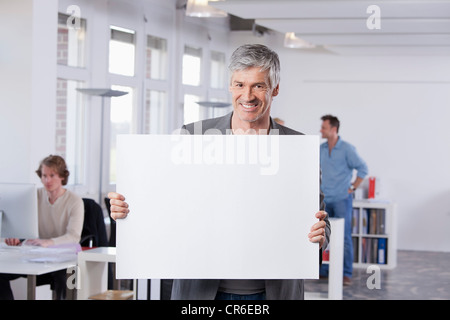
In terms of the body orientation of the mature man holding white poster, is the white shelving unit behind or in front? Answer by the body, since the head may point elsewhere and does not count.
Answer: behind

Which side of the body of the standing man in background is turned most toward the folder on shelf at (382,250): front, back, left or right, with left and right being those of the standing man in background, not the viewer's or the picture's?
back

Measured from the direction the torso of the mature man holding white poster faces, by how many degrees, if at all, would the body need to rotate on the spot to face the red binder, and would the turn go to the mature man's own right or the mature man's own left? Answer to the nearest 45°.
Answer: approximately 180°

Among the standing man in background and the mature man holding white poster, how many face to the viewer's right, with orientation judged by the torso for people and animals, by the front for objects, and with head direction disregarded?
0

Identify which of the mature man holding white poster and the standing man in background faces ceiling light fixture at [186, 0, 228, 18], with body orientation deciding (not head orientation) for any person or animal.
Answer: the standing man in background

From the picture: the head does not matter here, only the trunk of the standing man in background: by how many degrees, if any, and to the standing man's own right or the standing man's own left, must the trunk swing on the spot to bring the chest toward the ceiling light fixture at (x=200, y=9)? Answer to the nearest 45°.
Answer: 0° — they already face it

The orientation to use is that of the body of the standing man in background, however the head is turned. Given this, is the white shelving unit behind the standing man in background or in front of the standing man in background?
behind

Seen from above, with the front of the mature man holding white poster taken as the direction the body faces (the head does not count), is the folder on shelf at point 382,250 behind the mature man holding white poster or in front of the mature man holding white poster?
behind

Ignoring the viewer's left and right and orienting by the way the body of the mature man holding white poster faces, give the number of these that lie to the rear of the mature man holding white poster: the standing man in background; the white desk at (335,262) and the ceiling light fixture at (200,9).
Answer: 3

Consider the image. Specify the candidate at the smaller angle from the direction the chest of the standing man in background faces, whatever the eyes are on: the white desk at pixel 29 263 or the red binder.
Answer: the white desk

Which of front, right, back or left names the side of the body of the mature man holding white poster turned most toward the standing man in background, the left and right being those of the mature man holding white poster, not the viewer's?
back

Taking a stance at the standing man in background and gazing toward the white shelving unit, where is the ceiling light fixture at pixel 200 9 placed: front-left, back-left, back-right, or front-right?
back-left

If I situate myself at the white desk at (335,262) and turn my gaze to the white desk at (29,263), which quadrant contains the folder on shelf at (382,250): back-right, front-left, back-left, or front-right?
back-right

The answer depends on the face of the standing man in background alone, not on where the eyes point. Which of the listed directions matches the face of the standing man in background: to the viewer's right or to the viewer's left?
to the viewer's left

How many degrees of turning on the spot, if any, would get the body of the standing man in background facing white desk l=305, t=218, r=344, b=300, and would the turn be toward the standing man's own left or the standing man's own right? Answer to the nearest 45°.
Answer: approximately 45° to the standing man's own left

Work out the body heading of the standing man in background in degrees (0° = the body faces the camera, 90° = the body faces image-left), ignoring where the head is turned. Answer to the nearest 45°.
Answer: approximately 45°

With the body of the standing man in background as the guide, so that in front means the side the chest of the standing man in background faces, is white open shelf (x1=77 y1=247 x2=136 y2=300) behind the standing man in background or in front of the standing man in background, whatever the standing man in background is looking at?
in front

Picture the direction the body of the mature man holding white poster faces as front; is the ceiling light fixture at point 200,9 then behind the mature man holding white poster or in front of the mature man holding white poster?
behind
